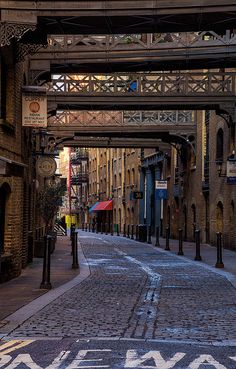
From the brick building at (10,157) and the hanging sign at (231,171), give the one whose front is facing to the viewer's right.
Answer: the brick building

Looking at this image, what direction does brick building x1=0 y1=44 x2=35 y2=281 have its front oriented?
to the viewer's right

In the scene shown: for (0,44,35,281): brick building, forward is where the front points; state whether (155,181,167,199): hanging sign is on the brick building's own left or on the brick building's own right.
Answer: on the brick building's own left

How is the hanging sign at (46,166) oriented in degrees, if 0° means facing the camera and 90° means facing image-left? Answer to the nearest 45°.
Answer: approximately 0°

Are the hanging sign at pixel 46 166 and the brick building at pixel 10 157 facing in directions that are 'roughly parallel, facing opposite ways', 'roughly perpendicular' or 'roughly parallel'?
roughly perpendicular

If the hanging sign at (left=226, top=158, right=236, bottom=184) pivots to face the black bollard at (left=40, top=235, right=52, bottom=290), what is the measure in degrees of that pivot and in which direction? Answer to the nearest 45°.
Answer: approximately 45° to its right
